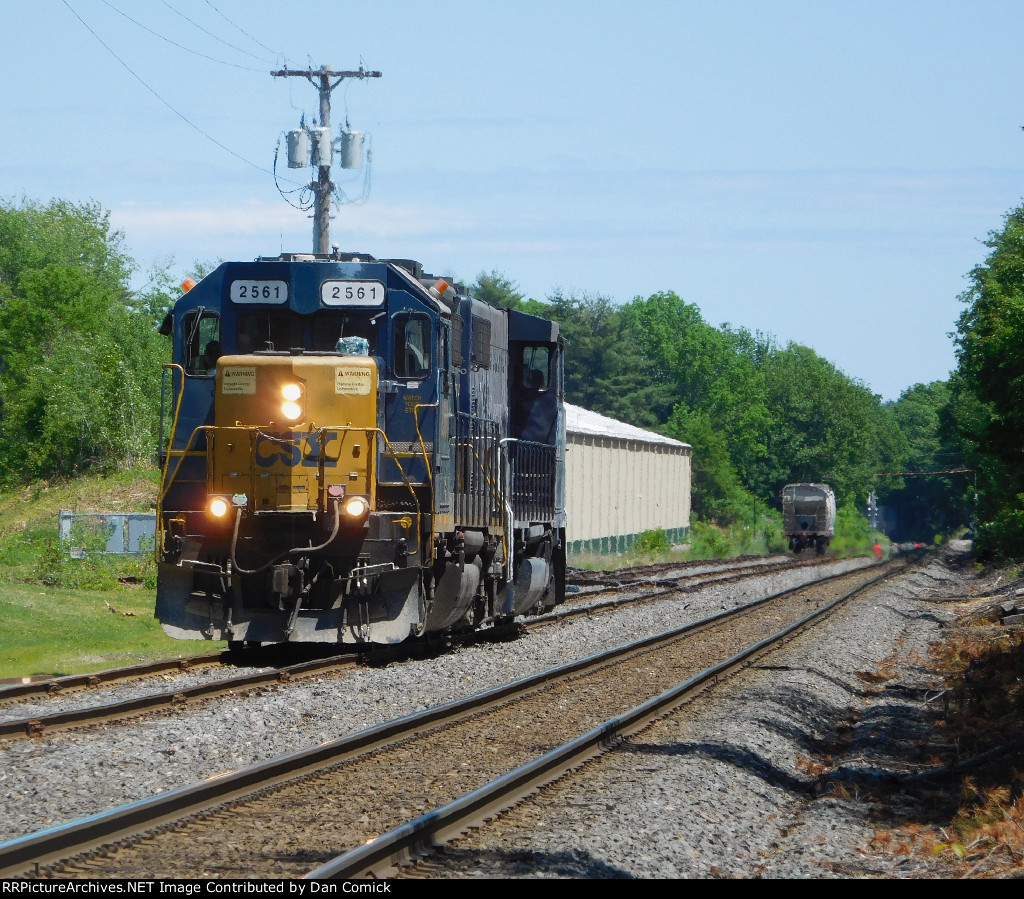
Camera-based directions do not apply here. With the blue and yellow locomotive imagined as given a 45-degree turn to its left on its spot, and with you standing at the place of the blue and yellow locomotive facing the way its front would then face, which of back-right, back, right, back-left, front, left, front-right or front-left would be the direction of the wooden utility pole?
back-left

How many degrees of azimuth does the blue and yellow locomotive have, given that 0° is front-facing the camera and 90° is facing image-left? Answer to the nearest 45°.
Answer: approximately 0°

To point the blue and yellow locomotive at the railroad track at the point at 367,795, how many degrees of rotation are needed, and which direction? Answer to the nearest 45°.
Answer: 0° — it already faces it
